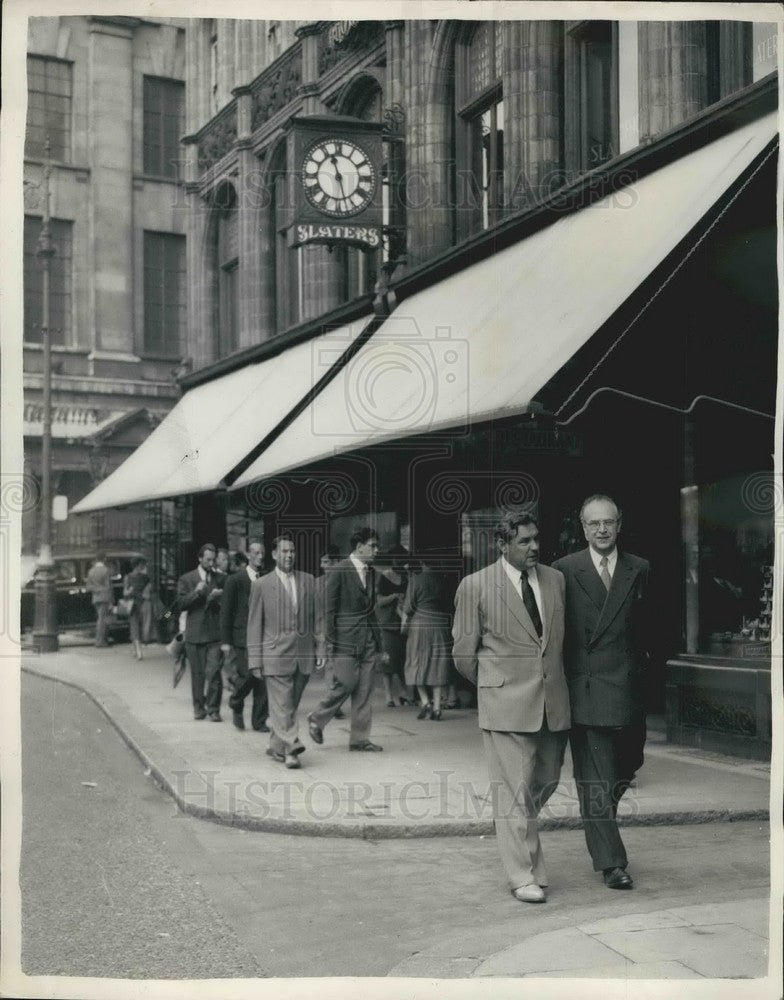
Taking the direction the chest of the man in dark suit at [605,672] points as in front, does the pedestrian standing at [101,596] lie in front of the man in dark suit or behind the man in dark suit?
behind

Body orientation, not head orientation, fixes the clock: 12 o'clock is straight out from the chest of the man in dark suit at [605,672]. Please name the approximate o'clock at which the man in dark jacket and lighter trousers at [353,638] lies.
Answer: the man in dark jacket and lighter trousers at [353,638] is roughly at 5 o'clock from the man in dark suit at [605,672].

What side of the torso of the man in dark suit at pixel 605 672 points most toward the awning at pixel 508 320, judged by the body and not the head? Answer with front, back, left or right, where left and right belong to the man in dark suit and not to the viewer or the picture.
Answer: back

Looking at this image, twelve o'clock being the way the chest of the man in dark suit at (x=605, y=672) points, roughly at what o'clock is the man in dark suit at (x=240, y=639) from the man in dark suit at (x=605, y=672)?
the man in dark suit at (x=240, y=639) is roughly at 5 o'clock from the man in dark suit at (x=605, y=672).

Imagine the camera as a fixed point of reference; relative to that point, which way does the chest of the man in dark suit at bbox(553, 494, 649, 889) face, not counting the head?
toward the camera

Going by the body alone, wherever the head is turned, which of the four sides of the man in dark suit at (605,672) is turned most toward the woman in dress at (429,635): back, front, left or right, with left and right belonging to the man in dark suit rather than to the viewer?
back

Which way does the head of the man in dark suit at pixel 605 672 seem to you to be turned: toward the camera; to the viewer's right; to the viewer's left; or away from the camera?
toward the camera

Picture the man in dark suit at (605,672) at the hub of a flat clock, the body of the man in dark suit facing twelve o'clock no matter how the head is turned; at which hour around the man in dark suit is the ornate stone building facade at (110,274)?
The ornate stone building facade is roughly at 5 o'clock from the man in dark suit.

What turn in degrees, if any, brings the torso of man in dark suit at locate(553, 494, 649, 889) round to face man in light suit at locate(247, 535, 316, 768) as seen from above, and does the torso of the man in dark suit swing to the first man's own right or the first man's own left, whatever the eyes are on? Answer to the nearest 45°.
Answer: approximately 135° to the first man's own right
